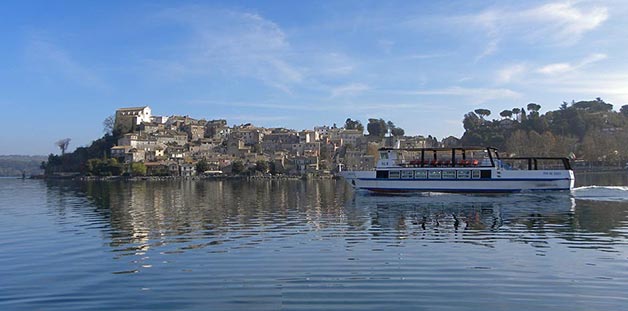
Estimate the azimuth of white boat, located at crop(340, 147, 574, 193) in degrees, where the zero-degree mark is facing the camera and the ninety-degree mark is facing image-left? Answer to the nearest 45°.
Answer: approximately 90°
